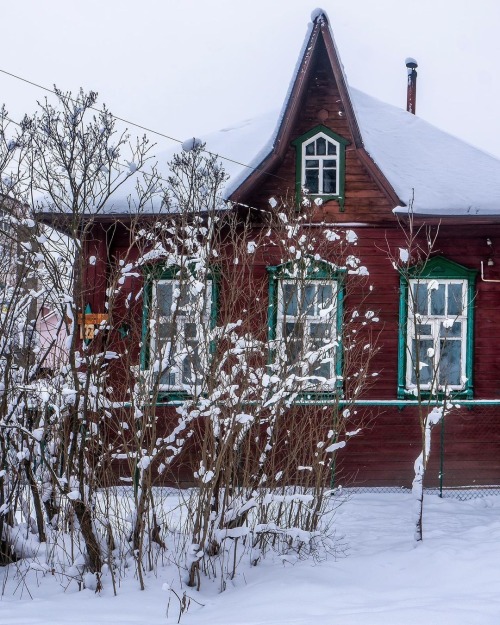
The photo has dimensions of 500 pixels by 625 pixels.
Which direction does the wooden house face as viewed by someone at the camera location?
facing the viewer
